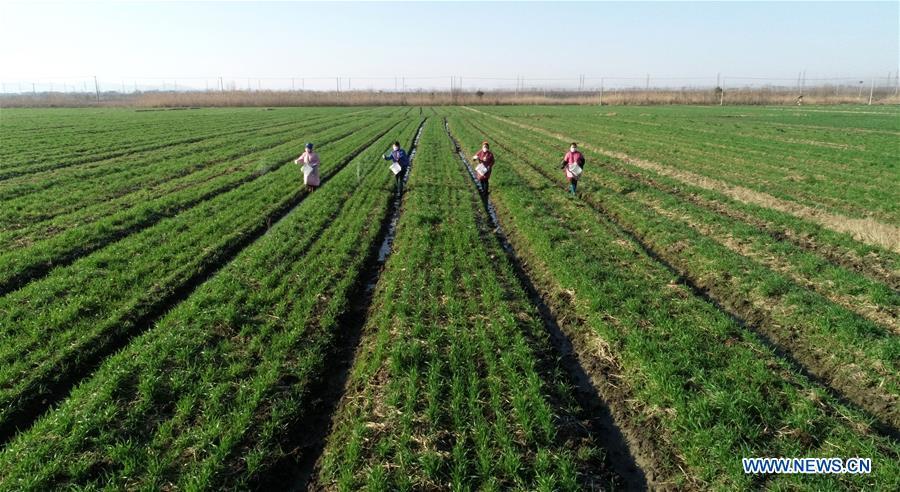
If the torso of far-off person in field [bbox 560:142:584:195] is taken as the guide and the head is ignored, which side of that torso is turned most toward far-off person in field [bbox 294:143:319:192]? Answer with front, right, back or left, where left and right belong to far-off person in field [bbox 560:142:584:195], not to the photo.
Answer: right

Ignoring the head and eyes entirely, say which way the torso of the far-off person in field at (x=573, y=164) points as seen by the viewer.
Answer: toward the camera

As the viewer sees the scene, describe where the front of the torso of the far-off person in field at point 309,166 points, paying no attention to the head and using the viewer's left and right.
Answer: facing the viewer

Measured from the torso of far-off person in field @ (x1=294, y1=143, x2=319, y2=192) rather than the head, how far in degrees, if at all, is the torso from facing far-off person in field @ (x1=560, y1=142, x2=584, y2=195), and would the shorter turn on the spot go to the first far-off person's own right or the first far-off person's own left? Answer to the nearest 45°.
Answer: approximately 90° to the first far-off person's own left

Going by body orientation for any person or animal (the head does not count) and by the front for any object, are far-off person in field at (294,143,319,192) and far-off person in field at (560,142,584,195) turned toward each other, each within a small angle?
no

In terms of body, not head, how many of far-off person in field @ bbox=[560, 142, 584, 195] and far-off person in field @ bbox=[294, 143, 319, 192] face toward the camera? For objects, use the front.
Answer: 2

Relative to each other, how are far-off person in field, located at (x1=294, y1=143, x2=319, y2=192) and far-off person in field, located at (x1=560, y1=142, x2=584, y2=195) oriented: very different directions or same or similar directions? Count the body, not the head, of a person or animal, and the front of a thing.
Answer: same or similar directions
